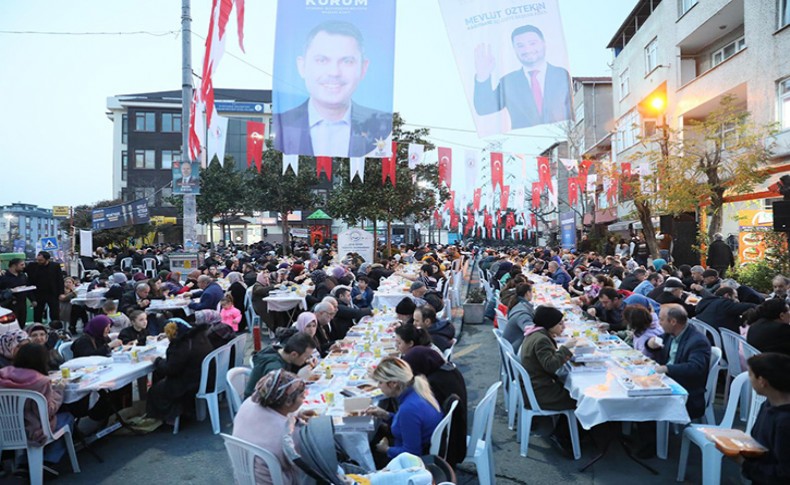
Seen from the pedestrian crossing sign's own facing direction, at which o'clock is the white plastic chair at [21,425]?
The white plastic chair is roughly at 12 o'clock from the pedestrian crossing sign.

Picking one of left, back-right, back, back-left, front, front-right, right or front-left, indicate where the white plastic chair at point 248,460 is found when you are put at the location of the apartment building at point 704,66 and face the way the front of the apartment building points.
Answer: front-left

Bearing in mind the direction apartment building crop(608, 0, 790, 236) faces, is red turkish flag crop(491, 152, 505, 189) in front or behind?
in front

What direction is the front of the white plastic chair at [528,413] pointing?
to the viewer's right

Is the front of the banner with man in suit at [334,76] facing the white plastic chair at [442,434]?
yes

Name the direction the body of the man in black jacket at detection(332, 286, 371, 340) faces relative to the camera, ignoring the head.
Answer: to the viewer's right

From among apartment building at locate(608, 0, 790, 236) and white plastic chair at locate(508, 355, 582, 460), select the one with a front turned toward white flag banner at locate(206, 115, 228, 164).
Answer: the apartment building

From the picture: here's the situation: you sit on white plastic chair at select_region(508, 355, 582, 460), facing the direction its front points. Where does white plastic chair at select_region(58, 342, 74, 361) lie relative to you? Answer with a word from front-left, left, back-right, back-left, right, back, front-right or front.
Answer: back

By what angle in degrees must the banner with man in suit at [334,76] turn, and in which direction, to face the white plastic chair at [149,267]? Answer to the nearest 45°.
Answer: approximately 135° to its right

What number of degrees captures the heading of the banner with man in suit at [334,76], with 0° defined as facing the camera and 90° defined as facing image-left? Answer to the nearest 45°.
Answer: approximately 0°
